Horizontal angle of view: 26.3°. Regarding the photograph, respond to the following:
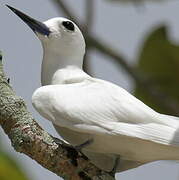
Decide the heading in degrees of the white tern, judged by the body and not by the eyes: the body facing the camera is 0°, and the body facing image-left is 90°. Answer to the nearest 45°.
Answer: approximately 90°

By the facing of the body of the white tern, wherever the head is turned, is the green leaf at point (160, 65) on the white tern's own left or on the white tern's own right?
on the white tern's own right

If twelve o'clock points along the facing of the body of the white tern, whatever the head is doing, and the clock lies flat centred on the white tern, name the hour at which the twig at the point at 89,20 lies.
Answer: The twig is roughly at 3 o'clock from the white tern.
